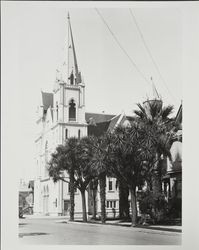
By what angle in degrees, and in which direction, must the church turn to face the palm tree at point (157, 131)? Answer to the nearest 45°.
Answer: approximately 135° to its left

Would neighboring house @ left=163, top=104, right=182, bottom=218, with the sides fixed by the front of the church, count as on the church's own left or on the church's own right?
on the church's own left

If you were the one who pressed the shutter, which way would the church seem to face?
facing the viewer and to the left of the viewer

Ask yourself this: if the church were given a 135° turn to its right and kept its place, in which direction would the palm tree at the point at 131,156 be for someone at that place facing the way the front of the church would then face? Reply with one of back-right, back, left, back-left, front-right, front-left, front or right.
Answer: right
